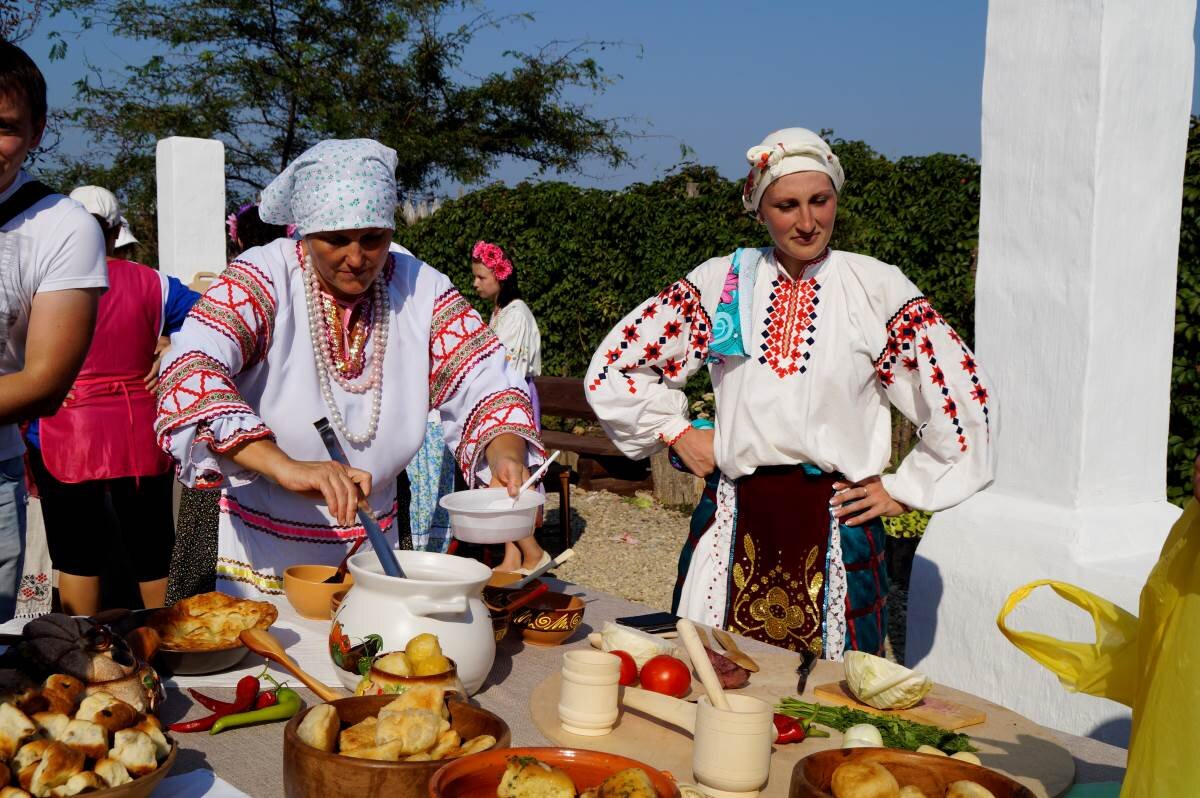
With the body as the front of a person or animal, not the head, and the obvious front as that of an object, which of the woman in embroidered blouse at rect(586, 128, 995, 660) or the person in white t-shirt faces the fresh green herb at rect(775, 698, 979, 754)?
the woman in embroidered blouse

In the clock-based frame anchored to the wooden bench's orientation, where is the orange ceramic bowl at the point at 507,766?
The orange ceramic bowl is roughly at 12 o'clock from the wooden bench.
